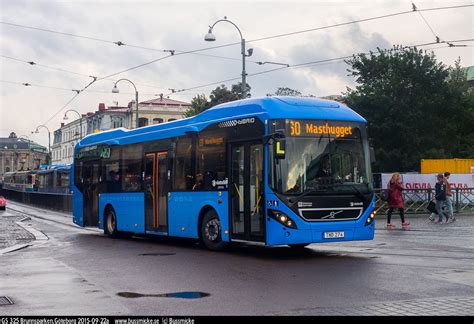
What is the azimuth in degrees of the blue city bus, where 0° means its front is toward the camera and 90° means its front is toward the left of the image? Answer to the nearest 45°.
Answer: approximately 315°

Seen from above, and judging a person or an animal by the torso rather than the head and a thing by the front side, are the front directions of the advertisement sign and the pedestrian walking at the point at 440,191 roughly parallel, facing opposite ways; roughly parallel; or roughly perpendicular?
roughly perpendicular

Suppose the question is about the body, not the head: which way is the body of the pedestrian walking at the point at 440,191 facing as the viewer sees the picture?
to the viewer's left

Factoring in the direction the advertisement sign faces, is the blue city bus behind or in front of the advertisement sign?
in front

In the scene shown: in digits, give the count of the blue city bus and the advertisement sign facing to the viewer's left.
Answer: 0

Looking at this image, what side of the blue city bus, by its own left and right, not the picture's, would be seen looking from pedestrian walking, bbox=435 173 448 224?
left
